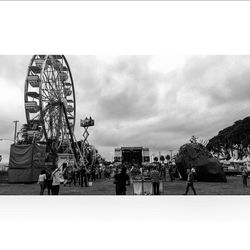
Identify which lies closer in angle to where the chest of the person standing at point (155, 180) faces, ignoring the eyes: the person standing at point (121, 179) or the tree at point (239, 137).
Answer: the tree

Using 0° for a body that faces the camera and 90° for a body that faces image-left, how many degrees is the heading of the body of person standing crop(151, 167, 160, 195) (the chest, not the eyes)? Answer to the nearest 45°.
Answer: approximately 180°
